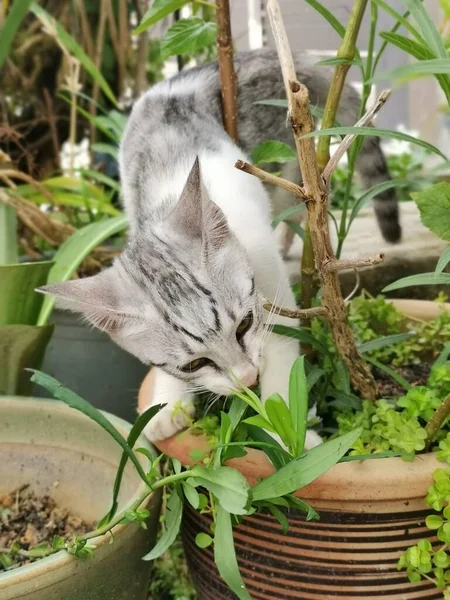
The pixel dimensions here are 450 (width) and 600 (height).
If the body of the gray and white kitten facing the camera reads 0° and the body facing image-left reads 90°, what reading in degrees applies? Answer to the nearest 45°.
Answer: approximately 0°
